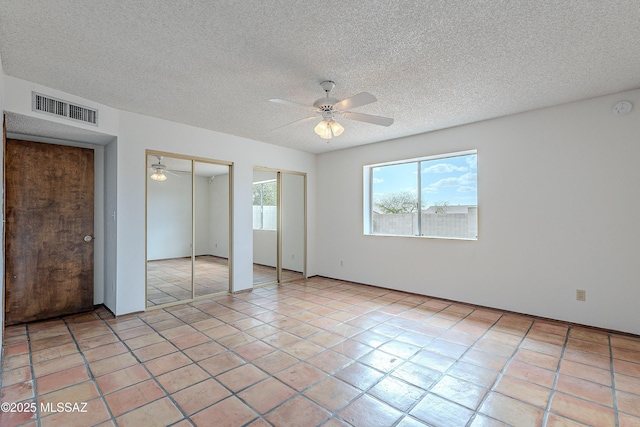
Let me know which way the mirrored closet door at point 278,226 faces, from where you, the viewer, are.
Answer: facing the viewer and to the right of the viewer

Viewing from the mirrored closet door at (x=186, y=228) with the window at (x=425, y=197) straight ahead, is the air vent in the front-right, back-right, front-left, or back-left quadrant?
back-right

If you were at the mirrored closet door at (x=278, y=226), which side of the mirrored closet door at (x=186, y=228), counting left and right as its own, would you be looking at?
left

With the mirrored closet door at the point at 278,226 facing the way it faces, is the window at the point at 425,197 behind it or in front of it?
in front

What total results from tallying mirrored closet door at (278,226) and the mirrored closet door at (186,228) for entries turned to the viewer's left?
0

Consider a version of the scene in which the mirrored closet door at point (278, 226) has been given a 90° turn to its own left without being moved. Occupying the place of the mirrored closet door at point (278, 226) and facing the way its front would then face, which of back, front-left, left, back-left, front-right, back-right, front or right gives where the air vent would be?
back

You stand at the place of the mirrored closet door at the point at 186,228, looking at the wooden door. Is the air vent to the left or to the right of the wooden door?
left

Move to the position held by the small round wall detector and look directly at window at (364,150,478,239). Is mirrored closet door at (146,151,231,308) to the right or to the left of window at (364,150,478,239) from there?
left

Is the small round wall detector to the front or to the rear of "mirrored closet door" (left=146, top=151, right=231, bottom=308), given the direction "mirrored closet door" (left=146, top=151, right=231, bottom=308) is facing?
to the front

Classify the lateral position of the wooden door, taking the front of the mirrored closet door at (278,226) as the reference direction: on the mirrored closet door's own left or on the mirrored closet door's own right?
on the mirrored closet door's own right

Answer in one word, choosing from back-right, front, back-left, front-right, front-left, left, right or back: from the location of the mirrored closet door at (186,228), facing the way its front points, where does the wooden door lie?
back-right

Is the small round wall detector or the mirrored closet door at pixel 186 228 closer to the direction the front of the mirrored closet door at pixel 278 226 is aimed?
the small round wall detector
